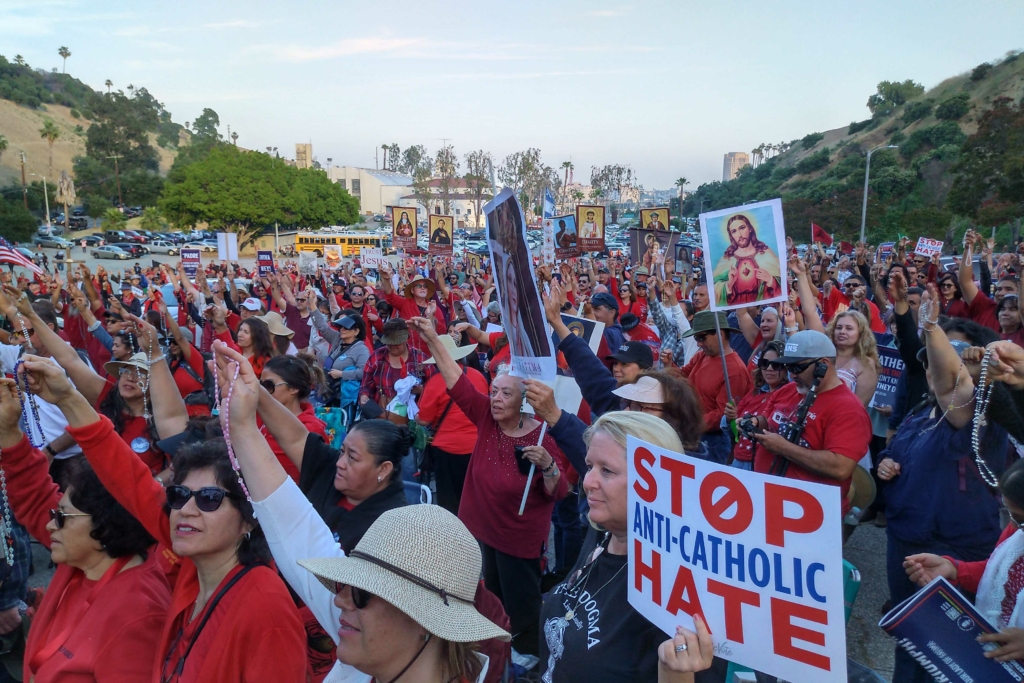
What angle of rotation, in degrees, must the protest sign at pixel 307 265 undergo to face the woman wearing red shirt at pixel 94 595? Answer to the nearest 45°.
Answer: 0° — it already faces them

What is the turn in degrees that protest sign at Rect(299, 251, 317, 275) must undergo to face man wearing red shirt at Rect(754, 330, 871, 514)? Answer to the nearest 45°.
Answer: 0° — it already faces them

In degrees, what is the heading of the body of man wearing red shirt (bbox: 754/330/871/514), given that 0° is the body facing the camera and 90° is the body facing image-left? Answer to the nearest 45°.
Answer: approximately 45°

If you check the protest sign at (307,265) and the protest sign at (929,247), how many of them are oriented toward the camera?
2

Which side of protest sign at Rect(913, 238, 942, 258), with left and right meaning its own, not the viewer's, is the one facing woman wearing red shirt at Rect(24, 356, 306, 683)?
front

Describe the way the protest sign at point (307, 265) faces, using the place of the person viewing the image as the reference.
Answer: facing the viewer

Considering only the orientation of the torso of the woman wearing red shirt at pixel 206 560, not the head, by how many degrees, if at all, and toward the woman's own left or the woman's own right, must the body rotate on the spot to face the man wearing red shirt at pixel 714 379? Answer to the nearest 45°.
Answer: approximately 180°

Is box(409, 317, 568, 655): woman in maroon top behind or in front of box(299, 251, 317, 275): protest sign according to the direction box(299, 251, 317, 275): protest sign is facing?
in front

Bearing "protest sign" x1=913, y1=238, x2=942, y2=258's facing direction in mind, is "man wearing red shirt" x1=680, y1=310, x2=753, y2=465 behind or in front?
in front

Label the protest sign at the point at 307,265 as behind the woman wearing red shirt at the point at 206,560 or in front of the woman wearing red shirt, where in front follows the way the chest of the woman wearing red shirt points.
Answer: behind

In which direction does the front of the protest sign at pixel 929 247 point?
toward the camera

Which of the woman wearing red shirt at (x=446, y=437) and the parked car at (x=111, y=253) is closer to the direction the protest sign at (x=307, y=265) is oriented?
the woman wearing red shirt

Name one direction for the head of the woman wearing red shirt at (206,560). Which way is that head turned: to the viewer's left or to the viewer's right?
to the viewer's left

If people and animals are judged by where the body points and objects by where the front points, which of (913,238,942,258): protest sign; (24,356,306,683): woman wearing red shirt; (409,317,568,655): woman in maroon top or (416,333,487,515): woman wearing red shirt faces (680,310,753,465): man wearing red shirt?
the protest sign

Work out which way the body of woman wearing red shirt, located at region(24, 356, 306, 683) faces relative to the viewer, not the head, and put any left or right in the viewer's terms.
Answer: facing the viewer and to the left of the viewer

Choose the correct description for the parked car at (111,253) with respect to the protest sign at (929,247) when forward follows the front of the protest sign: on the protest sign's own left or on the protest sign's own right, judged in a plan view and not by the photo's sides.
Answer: on the protest sign's own right
